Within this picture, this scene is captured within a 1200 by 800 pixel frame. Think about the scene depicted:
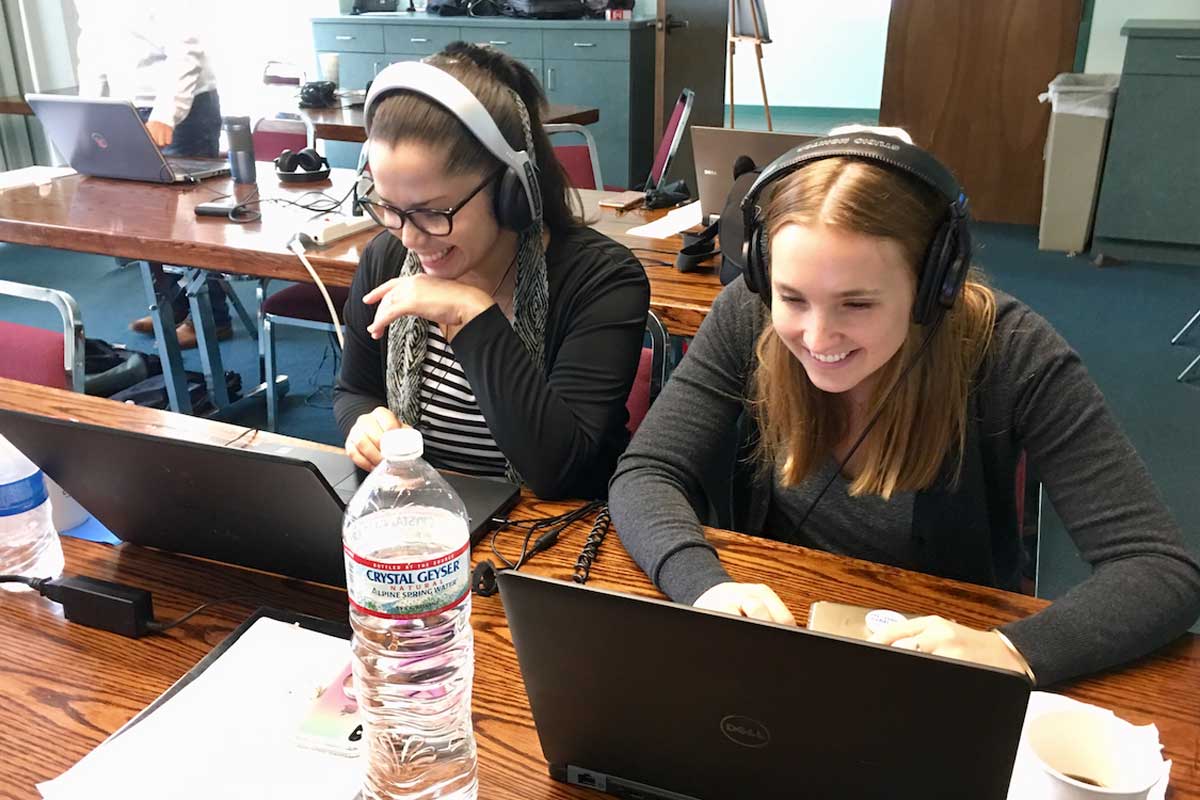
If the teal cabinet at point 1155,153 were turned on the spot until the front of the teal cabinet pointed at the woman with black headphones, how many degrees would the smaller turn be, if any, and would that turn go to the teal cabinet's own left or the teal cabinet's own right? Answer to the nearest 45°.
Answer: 0° — it already faces them

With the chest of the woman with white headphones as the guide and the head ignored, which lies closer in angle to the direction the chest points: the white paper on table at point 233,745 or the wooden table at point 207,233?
the white paper on table

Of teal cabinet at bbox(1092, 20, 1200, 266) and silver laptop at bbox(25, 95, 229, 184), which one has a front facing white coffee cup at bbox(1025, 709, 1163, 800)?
the teal cabinet

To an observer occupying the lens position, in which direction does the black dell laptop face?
facing away from the viewer and to the right of the viewer

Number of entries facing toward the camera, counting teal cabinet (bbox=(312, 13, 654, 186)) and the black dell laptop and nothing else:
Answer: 1

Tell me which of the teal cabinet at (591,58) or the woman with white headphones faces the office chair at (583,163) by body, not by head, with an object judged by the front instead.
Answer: the teal cabinet

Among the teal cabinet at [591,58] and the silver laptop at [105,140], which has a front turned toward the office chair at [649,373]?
the teal cabinet

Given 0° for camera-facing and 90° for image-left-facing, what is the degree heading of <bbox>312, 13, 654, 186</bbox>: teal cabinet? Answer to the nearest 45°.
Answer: approximately 0°

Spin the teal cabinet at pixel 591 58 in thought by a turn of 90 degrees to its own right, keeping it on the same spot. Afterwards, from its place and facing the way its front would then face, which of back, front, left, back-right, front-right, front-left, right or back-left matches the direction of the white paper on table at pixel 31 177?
front-left

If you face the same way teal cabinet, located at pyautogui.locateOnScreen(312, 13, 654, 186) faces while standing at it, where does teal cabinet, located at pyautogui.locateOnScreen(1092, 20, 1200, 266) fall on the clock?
teal cabinet, located at pyautogui.locateOnScreen(1092, 20, 1200, 266) is roughly at 10 o'clock from teal cabinet, located at pyautogui.locateOnScreen(312, 13, 654, 186).
